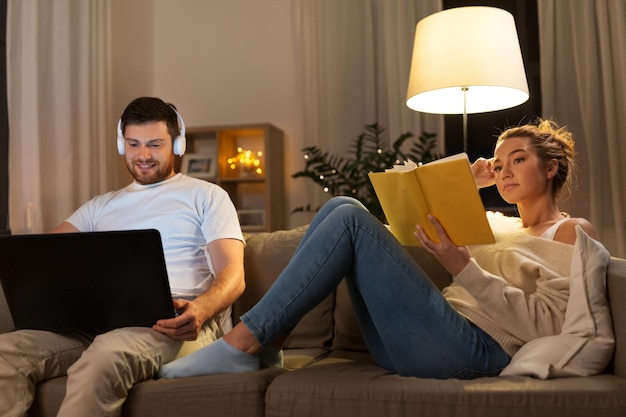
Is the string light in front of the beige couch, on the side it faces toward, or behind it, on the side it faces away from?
behind

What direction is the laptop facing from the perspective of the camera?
away from the camera

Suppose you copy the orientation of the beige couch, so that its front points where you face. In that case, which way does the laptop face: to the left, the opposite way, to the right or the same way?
the opposite way

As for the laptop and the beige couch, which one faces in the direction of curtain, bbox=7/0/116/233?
the laptop

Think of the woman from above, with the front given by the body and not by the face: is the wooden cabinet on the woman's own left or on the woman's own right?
on the woman's own right

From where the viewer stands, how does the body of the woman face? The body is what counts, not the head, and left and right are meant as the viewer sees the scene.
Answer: facing to the left of the viewer
